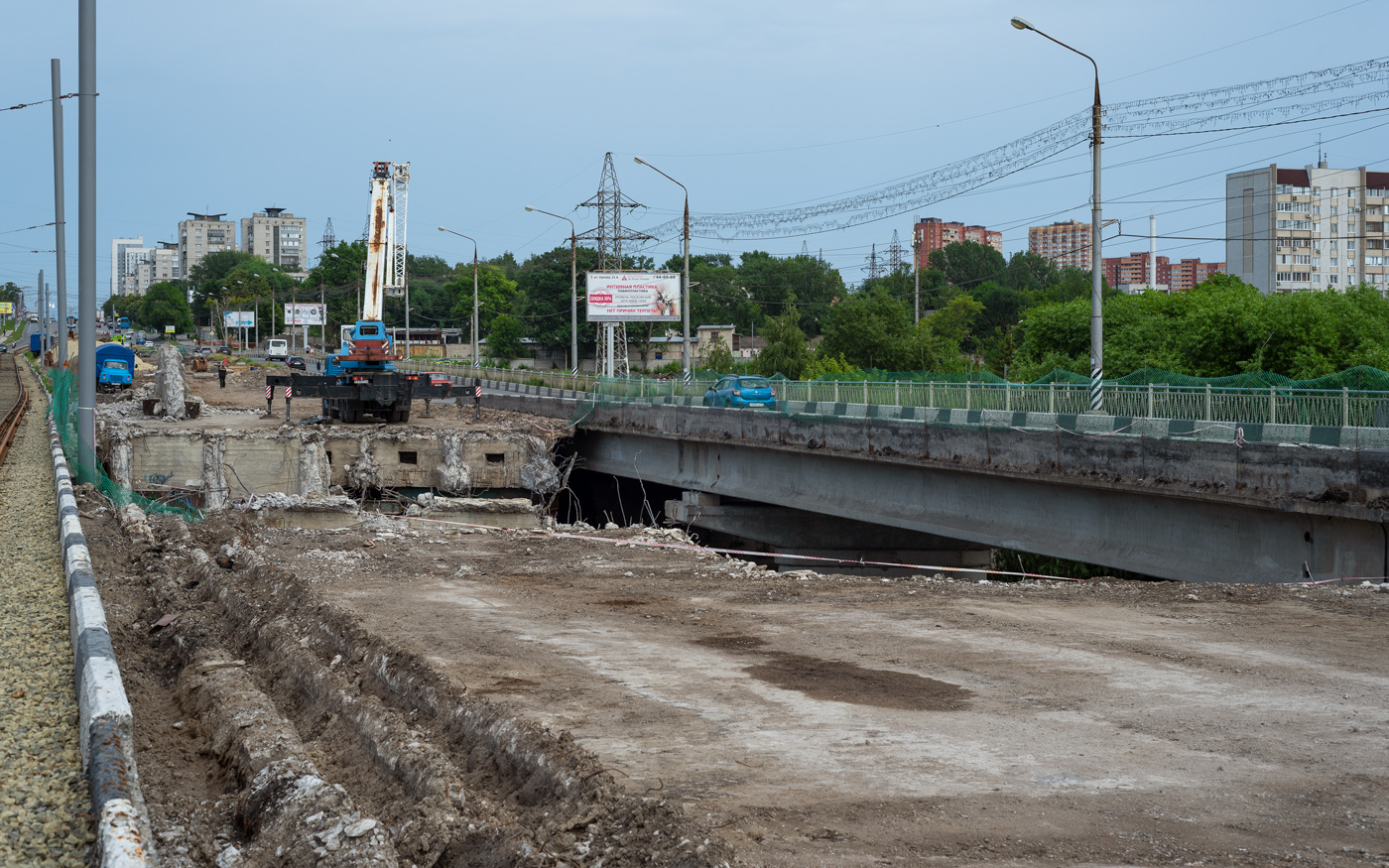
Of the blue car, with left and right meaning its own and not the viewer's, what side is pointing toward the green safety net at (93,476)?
left

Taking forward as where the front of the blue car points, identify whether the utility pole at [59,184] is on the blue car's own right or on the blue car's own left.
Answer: on the blue car's own left

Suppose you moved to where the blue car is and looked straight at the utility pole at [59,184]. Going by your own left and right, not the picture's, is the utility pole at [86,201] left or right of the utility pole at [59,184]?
left

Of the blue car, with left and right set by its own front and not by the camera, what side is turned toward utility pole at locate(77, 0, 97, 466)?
left

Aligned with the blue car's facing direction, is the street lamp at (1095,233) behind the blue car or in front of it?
behind

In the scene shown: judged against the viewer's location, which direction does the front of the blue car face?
facing away from the viewer and to the left of the viewer
